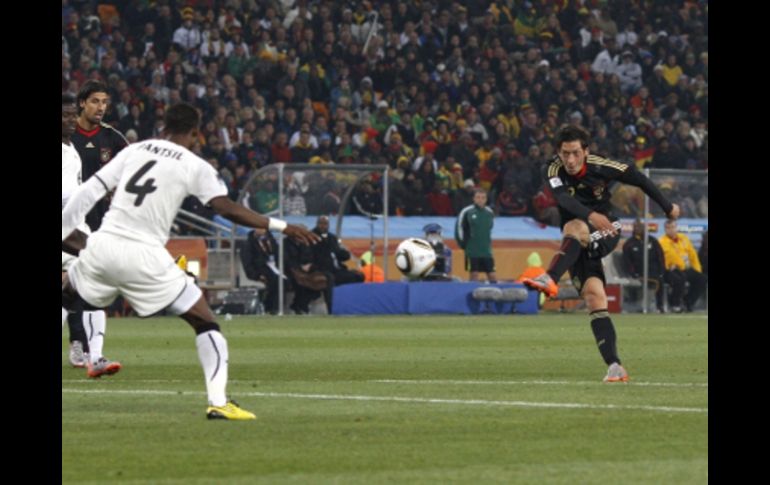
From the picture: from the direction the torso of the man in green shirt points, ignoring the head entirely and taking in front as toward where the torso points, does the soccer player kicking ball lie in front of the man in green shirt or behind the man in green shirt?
in front

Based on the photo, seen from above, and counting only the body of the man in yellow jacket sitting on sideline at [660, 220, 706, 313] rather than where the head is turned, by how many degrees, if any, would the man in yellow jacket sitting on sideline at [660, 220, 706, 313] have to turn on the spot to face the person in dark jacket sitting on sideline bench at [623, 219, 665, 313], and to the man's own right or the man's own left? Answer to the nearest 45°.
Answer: approximately 90° to the man's own right

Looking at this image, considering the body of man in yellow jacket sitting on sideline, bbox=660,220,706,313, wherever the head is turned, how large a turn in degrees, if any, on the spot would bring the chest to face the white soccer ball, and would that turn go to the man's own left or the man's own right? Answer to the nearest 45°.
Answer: approximately 45° to the man's own right

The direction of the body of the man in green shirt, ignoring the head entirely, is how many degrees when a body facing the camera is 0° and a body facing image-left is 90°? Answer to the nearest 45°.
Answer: approximately 0°

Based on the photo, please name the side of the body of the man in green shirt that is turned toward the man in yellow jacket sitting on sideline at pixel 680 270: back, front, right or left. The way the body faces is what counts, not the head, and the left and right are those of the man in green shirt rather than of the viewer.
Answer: left

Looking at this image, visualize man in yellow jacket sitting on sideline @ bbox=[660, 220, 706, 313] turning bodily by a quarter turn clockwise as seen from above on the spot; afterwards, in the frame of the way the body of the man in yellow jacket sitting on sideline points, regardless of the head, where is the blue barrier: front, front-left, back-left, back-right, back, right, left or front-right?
front-left

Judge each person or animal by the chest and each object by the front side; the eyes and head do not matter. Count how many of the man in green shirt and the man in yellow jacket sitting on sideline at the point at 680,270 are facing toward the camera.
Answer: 2

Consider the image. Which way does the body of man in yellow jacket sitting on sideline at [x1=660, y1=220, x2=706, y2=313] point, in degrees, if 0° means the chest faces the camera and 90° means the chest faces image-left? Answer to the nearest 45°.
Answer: approximately 0°

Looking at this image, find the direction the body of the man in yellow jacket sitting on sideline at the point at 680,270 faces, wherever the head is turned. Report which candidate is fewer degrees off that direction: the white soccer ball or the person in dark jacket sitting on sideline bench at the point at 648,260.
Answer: the white soccer ball
